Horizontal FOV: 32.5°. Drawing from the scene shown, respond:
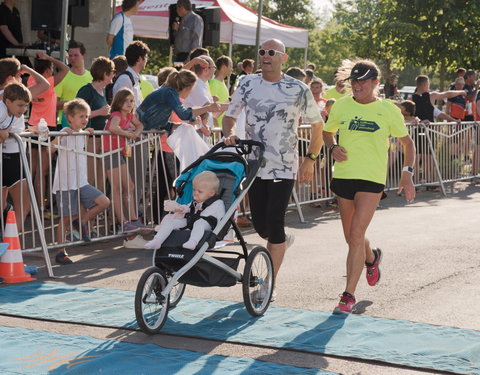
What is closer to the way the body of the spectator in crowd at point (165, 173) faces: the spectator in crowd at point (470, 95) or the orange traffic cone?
the spectator in crowd

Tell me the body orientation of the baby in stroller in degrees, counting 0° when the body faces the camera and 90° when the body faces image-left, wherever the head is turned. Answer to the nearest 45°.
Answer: approximately 45°

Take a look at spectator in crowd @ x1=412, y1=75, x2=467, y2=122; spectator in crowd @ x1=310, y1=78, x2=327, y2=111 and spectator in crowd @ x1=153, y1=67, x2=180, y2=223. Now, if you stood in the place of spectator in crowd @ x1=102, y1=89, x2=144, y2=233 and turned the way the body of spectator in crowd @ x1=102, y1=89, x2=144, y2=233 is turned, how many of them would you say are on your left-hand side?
3

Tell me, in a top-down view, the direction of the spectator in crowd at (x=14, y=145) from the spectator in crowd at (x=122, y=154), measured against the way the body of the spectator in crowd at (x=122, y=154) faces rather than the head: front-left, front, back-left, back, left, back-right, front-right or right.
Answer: right

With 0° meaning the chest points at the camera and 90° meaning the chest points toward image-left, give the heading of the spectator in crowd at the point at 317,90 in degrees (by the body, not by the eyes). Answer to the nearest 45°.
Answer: approximately 45°
